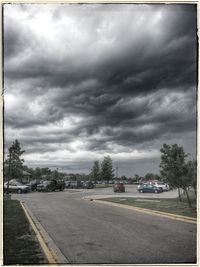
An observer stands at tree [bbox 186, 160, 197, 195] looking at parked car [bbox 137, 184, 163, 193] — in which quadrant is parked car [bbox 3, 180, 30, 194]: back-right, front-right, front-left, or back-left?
front-left
